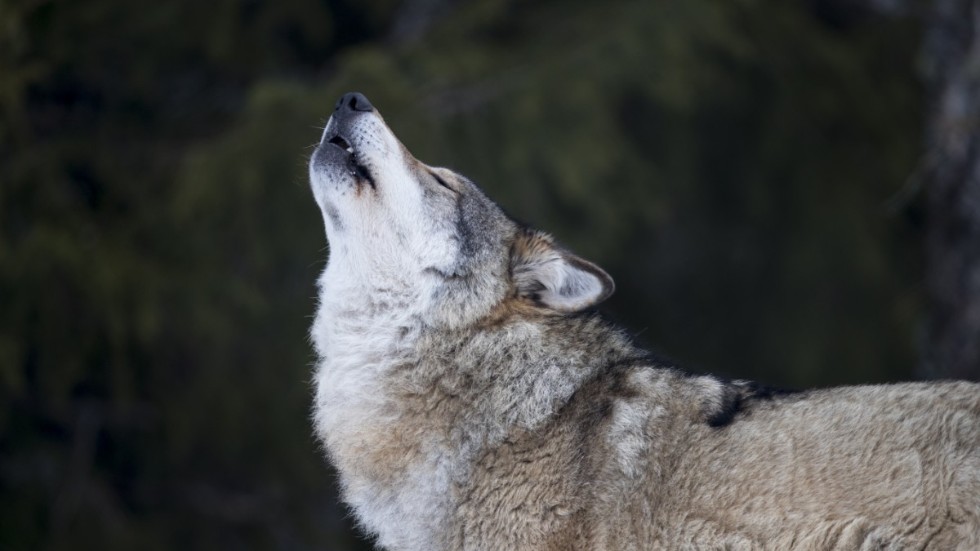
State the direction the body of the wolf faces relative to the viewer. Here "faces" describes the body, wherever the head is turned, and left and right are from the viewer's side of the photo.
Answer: facing to the left of the viewer

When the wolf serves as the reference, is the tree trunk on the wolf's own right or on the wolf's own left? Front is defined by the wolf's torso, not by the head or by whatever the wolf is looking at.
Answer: on the wolf's own right
